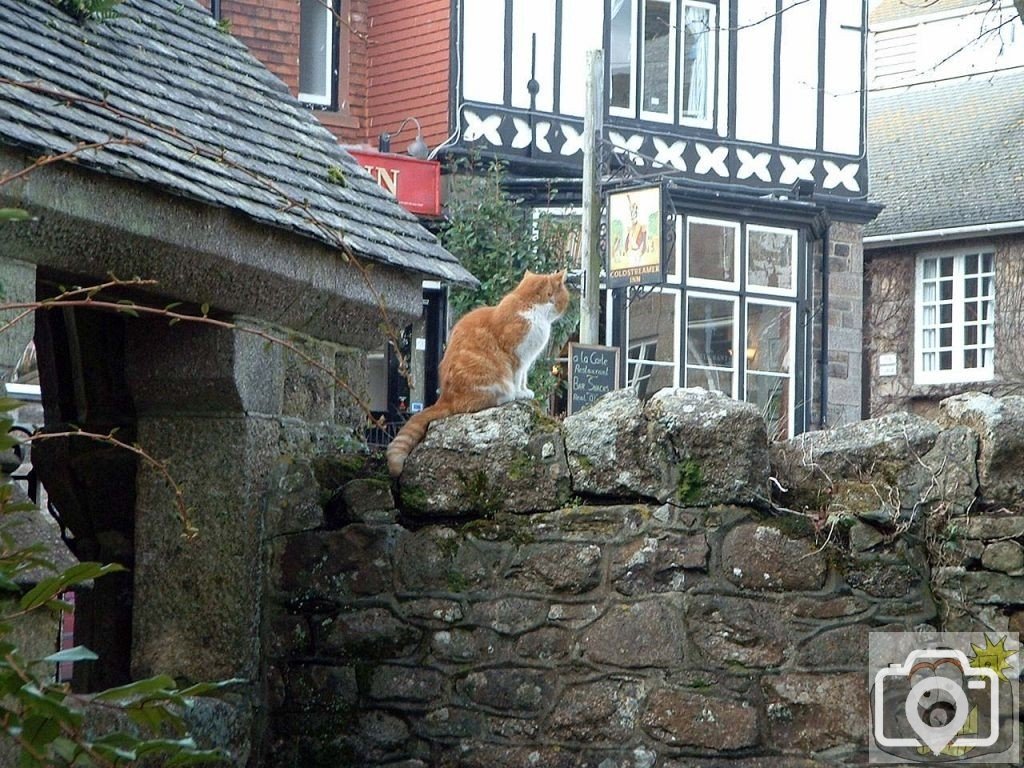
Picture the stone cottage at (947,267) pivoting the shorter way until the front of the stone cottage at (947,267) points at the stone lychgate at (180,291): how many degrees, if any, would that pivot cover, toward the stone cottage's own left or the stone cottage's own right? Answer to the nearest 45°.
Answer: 0° — it already faces it

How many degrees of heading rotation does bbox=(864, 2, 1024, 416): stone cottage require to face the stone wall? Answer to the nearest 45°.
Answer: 0° — it already faces it

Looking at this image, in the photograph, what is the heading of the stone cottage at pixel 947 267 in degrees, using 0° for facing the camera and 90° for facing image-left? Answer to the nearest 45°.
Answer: approximately 0°

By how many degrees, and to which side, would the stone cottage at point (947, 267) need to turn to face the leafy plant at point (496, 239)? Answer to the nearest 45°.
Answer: approximately 45° to its right
